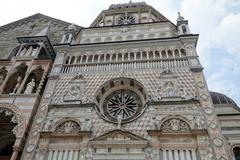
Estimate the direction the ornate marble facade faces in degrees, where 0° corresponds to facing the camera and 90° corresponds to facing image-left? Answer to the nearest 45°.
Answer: approximately 0°
